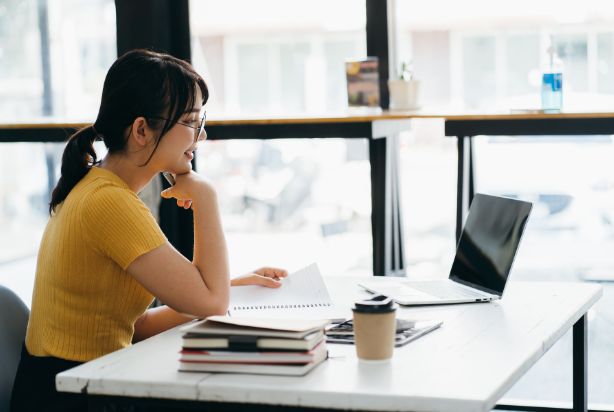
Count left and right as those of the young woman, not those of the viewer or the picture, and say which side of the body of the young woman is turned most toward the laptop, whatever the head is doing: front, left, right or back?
front

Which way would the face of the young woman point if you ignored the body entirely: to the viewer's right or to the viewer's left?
to the viewer's right

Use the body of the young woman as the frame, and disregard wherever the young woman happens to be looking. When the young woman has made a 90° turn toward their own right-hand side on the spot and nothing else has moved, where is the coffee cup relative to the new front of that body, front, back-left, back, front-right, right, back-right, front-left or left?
front-left

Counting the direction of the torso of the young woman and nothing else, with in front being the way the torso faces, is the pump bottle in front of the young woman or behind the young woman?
in front

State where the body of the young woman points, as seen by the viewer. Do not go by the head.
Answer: to the viewer's right

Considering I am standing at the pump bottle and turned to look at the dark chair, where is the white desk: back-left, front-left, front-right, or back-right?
front-left

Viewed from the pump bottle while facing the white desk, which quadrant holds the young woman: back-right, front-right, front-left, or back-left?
front-right

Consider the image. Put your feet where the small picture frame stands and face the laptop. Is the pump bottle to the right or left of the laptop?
left

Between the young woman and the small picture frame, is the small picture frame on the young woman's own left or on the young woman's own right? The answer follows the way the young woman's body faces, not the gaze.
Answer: on the young woman's own left
